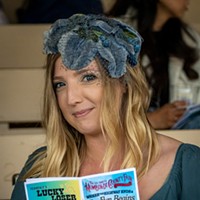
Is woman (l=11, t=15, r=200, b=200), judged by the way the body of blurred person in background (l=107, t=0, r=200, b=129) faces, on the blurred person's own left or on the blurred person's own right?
on the blurred person's own right

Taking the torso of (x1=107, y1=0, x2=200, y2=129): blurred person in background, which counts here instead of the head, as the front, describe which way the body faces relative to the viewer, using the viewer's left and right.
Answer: facing the viewer and to the right of the viewer

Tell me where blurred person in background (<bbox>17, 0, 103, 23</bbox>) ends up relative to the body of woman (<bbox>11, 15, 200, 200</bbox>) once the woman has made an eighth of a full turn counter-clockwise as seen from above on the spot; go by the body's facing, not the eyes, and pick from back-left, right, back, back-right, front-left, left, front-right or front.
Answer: back

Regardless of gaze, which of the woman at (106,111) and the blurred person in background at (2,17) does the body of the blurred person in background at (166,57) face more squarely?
the woman

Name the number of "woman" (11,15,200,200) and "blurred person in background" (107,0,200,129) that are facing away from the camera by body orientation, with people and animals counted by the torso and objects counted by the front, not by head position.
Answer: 0

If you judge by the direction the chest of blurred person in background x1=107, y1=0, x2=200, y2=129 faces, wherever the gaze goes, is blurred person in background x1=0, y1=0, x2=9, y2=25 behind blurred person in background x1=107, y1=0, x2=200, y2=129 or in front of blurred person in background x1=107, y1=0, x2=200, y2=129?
behind

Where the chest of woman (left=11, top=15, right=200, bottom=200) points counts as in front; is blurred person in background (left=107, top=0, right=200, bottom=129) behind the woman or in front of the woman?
behind

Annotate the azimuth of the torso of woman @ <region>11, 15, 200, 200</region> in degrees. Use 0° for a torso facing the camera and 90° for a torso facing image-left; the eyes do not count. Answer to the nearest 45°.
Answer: approximately 45°

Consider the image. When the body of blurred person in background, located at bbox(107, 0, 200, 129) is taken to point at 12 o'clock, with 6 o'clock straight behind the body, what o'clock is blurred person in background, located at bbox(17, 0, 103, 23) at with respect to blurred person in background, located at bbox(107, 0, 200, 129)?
blurred person in background, located at bbox(17, 0, 103, 23) is roughly at 5 o'clock from blurred person in background, located at bbox(107, 0, 200, 129).
